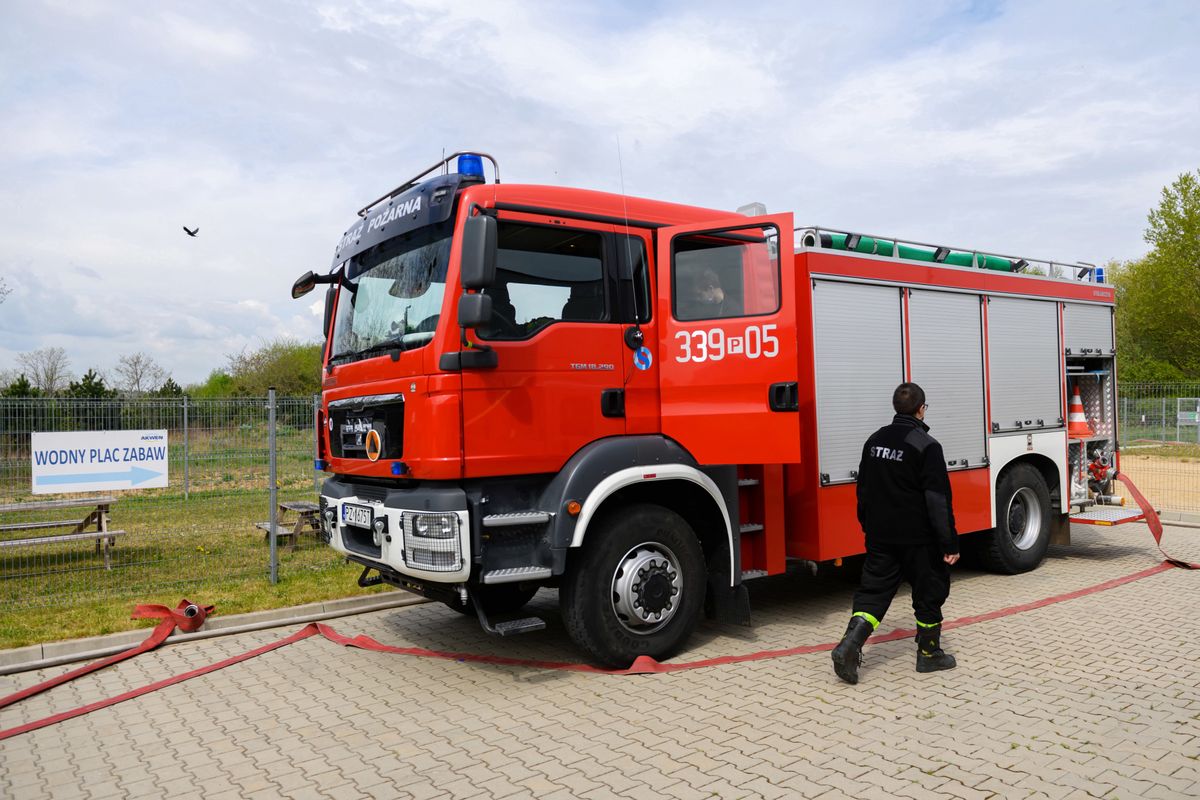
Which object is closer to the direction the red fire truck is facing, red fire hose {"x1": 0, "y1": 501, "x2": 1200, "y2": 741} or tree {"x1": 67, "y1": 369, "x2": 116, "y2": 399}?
the red fire hose

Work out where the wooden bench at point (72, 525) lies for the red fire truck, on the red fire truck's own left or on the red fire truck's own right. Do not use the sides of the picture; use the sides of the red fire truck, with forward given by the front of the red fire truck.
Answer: on the red fire truck's own right

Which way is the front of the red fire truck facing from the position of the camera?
facing the viewer and to the left of the viewer

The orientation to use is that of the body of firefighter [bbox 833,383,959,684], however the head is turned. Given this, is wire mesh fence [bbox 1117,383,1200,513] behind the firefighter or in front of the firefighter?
in front

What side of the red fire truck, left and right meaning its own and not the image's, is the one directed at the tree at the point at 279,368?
right

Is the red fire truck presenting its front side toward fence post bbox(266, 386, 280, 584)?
no

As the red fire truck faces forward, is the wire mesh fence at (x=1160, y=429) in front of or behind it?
behind

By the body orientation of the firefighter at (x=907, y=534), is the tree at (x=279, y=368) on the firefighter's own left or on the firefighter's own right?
on the firefighter's own left

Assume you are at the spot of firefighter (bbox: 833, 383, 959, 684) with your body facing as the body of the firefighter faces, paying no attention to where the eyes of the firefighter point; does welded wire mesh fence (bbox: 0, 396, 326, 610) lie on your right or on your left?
on your left

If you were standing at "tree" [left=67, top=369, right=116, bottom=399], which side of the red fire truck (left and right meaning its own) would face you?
right

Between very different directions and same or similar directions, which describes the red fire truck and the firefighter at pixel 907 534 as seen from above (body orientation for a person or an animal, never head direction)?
very different directions

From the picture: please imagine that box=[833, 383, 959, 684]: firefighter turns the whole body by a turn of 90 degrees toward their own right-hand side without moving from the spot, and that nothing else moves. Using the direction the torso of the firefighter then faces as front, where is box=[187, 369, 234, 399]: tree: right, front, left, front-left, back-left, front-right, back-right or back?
back
